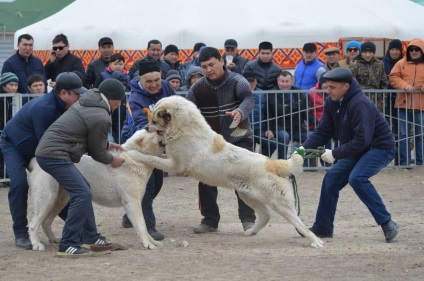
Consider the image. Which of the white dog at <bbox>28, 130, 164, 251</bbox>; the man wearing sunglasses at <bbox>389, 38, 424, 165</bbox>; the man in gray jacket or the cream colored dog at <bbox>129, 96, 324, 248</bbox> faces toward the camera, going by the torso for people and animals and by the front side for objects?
the man wearing sunglasses

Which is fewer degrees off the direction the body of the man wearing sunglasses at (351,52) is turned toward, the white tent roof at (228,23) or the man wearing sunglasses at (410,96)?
the man wearing sunglasses

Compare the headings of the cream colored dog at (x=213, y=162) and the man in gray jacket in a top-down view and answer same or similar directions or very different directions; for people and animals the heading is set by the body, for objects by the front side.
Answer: very different directions

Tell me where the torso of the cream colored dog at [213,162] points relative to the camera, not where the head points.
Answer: to the viewer's left

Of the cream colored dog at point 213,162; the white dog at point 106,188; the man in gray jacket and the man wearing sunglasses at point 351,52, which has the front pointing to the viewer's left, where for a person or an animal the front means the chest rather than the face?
the cream colored dog

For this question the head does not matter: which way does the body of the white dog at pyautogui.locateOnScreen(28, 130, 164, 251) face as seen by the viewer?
to the viewer's right

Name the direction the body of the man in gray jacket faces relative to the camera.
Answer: to the viewer's right

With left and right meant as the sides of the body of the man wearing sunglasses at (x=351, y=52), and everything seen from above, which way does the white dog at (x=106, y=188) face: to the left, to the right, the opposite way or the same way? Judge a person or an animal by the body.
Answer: to the left

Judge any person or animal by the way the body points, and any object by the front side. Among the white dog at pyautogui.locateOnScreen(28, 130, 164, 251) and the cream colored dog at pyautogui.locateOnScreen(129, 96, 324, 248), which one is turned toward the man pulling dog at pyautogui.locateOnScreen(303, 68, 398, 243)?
the white dog
